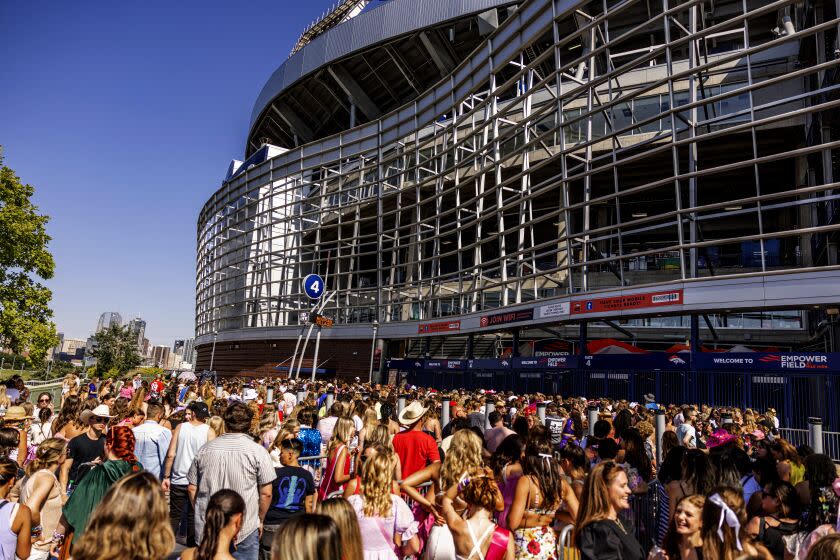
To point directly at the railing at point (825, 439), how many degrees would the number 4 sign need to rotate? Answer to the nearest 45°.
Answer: approximately 45° to its left

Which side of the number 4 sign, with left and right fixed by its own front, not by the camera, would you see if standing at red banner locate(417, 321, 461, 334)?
left

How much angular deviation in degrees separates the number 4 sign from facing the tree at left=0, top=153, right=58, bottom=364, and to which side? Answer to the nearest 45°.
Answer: approximately 45° to its right

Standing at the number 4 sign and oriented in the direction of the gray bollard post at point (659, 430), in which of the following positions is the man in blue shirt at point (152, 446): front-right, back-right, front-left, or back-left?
front-right

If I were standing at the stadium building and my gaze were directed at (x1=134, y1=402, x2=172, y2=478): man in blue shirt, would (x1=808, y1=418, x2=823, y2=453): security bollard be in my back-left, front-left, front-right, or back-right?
front-left

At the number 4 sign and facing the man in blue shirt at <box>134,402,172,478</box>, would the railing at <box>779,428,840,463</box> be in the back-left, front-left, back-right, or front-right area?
front-left

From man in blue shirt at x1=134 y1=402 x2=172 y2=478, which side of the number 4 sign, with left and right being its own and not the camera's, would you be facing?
front

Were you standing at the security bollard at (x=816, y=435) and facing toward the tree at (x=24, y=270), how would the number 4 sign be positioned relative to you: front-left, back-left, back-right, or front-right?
front-right

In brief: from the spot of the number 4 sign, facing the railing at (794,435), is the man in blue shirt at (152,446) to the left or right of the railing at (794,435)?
right

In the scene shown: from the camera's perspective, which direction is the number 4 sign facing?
toward the camera

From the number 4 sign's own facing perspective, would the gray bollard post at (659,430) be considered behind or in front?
in front

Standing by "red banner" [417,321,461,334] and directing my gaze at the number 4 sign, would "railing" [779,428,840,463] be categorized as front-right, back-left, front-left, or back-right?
back-left
